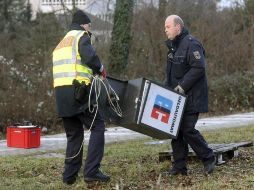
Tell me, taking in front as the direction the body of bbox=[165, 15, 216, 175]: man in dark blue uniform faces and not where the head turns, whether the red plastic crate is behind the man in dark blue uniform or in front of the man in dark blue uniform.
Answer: in front

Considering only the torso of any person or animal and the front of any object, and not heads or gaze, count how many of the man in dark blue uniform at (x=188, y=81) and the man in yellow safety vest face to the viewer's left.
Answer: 1

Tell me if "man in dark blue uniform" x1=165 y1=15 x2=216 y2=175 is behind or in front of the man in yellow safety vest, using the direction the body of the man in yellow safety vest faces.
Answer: in front

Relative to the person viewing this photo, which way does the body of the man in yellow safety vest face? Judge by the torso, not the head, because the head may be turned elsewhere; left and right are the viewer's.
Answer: facing away from the viewer and to the right of the viewer

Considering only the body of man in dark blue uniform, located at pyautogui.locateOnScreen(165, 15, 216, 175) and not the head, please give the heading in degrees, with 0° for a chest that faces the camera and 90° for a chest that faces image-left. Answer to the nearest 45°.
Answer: approximately 90°

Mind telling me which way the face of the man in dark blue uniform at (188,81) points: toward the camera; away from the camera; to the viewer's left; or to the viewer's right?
to the viewer's left
